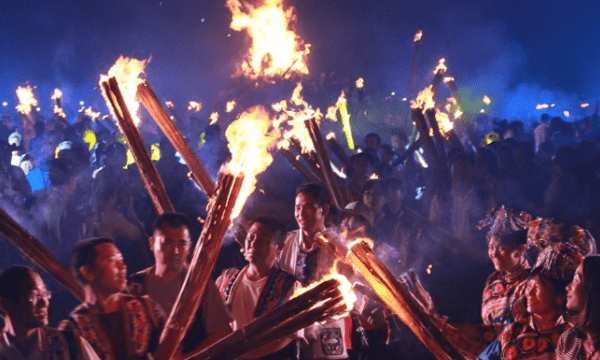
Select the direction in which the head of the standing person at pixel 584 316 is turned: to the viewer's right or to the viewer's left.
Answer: to the viewer's left

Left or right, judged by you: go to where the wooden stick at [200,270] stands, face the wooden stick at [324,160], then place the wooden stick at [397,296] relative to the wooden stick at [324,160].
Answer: right

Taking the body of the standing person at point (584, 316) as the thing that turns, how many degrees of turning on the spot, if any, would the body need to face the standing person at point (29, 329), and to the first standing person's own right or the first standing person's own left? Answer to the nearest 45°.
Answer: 0° — they already face them

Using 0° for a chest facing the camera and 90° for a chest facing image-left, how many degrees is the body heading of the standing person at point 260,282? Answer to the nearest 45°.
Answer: approximately 45°

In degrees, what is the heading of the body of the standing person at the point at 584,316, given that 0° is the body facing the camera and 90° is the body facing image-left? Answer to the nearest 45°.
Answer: approximately 45°

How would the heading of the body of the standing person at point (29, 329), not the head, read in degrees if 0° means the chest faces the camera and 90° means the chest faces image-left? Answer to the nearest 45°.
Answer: approximately 315°

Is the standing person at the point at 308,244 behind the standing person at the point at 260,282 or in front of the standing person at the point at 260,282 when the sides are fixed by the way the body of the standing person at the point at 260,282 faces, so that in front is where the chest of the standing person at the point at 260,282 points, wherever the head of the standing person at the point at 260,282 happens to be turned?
behind

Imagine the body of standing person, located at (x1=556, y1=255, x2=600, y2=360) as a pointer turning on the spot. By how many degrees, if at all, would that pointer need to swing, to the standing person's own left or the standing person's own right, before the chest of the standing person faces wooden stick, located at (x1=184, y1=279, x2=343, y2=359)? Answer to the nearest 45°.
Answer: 0° — they already face it

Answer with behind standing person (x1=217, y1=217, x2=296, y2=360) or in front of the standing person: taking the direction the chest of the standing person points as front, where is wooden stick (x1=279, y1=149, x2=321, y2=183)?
behind

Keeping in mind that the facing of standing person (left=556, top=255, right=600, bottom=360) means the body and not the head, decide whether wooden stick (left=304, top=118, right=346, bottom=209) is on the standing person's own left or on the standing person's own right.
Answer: on the standing person's own right
